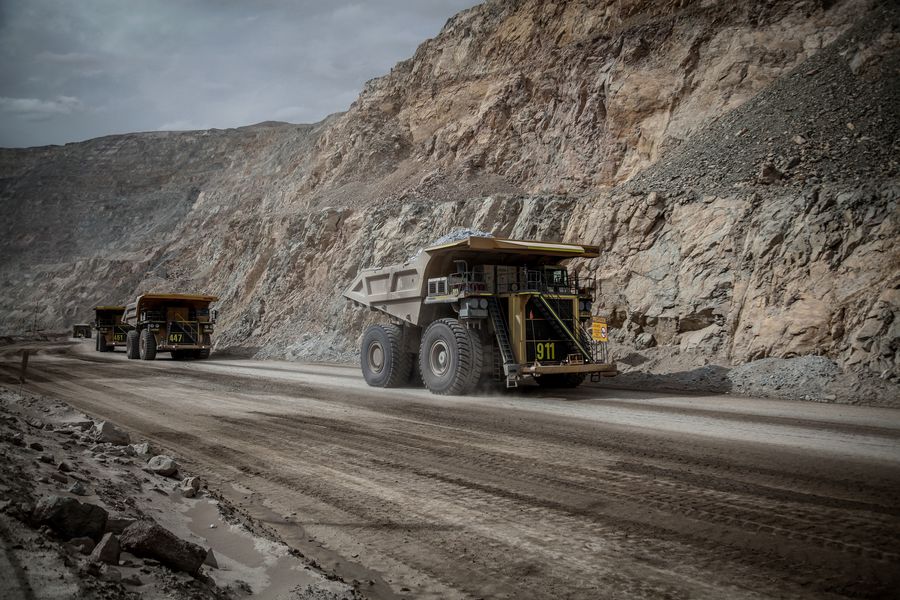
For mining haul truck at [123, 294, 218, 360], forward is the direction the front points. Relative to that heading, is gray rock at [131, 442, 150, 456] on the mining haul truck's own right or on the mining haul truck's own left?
on the mining haul truck's own right

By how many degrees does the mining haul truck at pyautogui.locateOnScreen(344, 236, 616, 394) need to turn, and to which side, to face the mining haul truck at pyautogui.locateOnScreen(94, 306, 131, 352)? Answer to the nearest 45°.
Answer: approximately 180°

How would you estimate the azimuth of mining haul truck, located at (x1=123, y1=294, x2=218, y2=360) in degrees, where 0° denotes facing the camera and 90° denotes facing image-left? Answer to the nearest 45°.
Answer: approximately 315°

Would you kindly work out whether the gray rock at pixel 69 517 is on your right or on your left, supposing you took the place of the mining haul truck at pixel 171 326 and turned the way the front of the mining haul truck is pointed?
on your right

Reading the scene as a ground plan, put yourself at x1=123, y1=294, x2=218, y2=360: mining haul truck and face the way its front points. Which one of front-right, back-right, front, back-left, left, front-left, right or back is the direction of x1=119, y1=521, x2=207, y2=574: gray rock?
front-right

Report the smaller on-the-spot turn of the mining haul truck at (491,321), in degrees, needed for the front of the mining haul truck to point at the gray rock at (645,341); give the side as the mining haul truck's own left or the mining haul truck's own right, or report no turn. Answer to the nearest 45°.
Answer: approximately 90° to the mining haul truck's own left

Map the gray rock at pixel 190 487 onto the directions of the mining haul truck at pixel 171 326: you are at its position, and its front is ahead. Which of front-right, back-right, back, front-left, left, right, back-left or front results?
front-right

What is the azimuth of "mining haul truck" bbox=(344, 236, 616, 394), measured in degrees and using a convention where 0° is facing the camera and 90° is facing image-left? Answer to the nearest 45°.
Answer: approximately 315°

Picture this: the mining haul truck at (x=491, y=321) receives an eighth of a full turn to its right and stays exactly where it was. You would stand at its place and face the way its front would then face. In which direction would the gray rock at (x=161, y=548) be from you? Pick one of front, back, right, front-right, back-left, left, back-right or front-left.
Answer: front

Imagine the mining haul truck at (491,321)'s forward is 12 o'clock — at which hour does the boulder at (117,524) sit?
The boulder is roughly at 2 o'clock from the mining haul truck.

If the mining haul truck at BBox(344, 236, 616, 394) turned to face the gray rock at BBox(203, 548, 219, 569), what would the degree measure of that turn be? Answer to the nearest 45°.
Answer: approximately 45° to its right

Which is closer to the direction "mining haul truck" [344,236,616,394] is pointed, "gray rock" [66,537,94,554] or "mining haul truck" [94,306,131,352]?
the gray rock

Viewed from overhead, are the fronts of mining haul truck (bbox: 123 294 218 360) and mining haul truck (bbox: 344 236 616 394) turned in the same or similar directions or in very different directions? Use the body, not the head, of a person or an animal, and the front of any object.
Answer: same or similar directions

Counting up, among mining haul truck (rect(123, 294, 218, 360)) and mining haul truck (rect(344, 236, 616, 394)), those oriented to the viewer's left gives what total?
0
